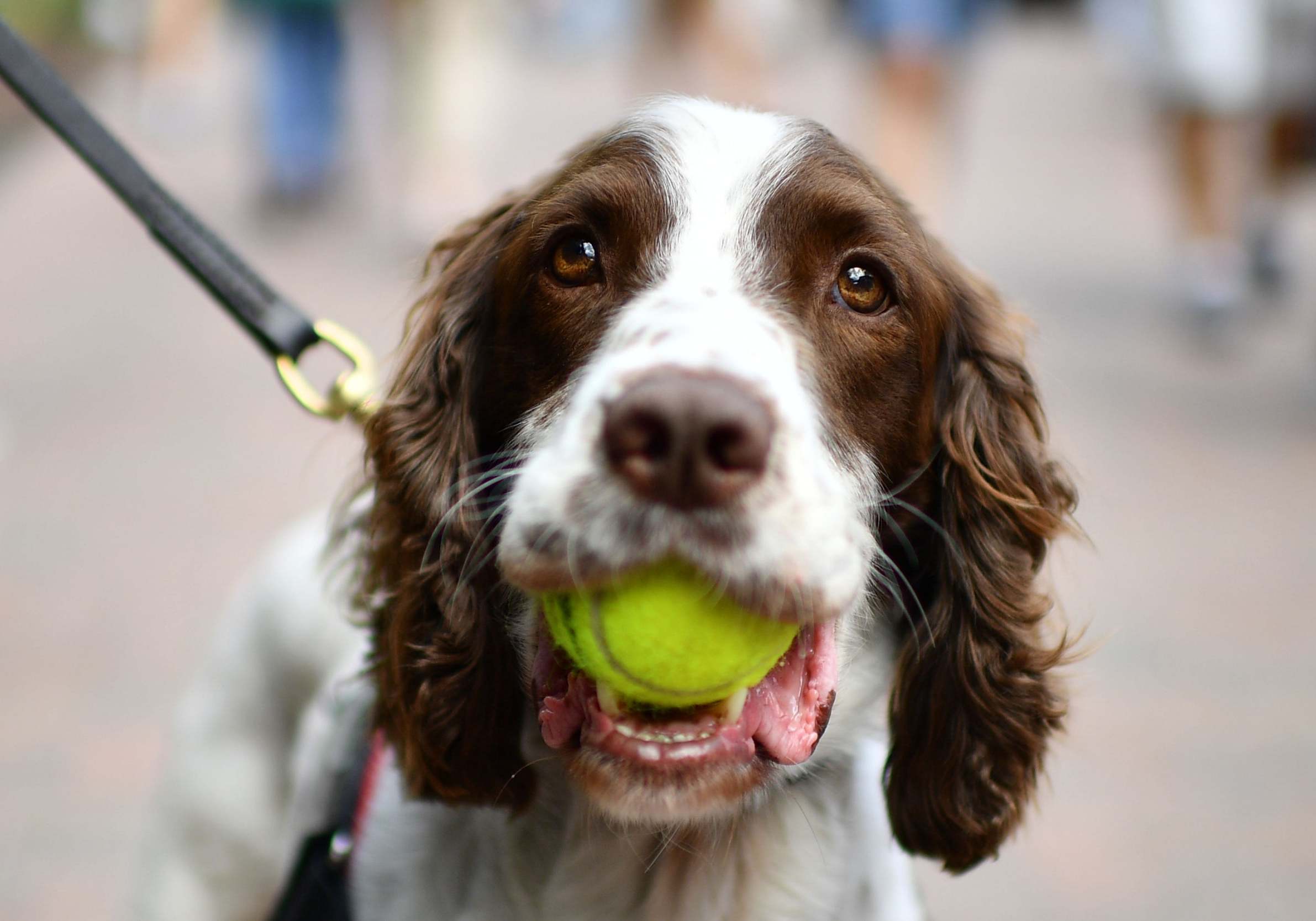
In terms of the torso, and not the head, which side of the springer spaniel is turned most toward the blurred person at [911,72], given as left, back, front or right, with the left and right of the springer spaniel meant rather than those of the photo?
back

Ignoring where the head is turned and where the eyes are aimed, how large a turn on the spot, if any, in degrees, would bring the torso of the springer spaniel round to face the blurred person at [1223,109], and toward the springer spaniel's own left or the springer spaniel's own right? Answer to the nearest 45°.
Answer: approximately 135° to the springer spaniel's own left

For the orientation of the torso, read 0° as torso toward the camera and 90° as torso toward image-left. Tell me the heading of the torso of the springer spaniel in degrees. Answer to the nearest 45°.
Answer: approximately 0°

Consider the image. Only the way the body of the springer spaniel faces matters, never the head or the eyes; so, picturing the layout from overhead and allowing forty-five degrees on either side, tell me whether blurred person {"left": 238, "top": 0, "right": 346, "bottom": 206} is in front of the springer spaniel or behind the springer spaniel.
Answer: behind

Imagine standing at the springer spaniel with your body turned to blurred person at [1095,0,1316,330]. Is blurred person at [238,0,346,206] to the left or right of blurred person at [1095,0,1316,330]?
left

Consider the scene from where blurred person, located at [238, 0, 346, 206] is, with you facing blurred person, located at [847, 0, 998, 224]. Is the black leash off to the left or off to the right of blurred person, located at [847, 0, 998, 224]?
right

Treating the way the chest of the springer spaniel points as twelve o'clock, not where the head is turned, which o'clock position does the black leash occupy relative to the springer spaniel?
The black leash is roughly at 4 o'clock from the springer spaniel.
